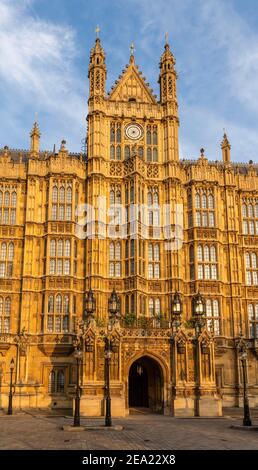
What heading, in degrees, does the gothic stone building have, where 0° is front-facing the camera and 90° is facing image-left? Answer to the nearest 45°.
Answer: approximately 0°

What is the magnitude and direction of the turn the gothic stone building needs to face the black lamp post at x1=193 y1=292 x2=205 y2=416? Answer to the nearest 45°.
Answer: approximately 45° to its left
